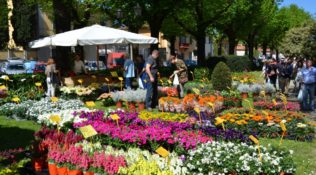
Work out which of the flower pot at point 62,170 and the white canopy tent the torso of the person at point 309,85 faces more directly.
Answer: the flower pot

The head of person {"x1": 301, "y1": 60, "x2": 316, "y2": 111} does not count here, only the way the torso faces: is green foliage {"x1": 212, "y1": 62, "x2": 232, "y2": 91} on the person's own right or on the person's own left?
on the person's own right

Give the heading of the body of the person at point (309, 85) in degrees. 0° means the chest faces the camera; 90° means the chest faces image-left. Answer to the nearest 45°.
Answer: approximately 0°

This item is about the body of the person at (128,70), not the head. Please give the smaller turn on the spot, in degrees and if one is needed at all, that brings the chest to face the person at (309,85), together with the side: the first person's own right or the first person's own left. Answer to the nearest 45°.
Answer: approximately 135° to the first person's own left
